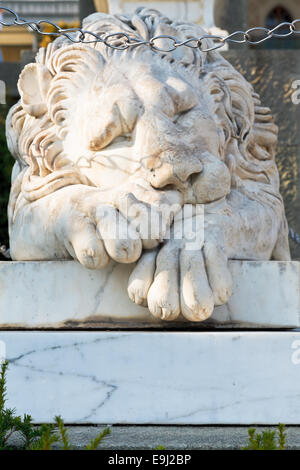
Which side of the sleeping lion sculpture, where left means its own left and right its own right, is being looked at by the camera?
front
